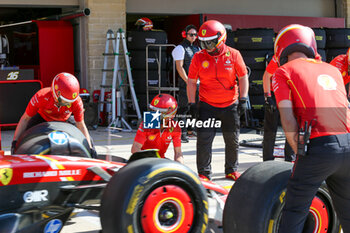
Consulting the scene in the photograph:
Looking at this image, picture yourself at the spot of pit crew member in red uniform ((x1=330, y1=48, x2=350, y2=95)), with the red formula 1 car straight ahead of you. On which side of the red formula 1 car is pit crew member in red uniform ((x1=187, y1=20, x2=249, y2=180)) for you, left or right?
right

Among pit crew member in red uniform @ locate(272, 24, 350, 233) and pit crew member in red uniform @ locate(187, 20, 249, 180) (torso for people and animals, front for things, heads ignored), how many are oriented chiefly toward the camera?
1

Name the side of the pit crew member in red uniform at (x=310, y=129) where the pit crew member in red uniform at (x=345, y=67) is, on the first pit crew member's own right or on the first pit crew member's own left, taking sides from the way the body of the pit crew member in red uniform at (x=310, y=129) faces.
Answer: on the first pit crew member's own right

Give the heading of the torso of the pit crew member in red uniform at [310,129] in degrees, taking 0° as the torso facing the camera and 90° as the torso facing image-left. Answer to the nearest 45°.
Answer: approximately 135°

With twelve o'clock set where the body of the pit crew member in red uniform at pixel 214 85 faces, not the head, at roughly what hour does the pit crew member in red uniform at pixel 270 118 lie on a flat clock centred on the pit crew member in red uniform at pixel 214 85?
the pit crew member in red uniform at pixel 270 118 is roughly at 8 o'clock from the pit crew member in red uniform at pixel 214 85.

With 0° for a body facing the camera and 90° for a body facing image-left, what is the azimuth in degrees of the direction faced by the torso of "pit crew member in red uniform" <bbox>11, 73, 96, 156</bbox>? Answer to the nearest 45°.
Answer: approximately 315°

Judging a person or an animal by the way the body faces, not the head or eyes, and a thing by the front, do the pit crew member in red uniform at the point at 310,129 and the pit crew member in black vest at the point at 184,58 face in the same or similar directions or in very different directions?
very different directions

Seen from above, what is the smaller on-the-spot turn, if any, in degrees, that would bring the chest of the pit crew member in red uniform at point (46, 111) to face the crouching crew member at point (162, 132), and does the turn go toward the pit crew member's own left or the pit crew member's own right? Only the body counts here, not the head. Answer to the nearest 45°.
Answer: approximately 45° to the pit crew member's own left

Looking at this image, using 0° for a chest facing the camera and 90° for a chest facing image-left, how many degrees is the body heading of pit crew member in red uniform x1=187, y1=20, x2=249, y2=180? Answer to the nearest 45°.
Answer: approximately 0°

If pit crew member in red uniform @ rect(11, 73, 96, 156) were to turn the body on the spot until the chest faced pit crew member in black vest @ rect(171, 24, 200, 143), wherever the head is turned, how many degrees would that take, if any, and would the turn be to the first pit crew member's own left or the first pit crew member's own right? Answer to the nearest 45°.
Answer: approximately 90° to the first pit crew member's own left

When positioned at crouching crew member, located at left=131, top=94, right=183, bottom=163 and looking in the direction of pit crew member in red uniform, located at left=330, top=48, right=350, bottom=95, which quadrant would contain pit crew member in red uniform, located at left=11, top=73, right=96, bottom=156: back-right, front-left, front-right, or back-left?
back-left
